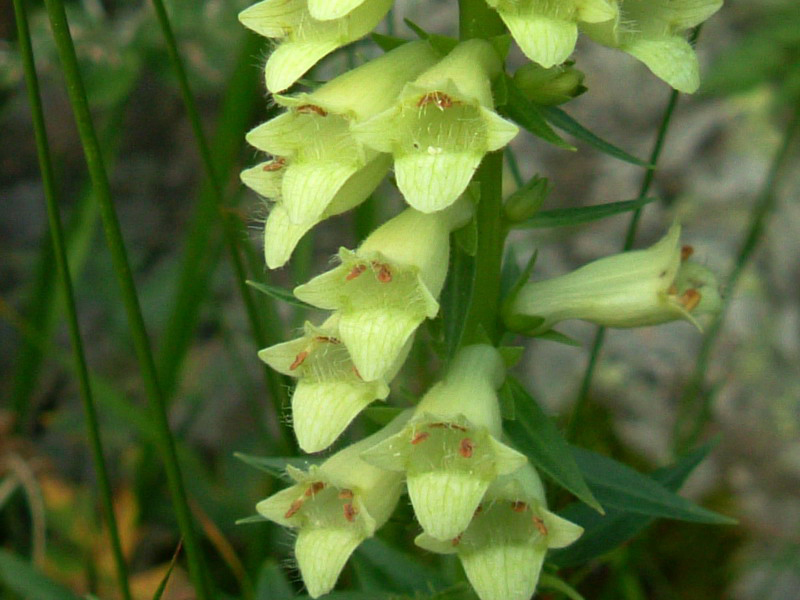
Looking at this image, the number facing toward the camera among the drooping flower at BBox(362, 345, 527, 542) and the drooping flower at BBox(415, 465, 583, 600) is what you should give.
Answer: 2

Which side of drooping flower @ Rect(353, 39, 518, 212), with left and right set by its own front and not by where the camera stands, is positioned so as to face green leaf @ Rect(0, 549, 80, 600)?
right

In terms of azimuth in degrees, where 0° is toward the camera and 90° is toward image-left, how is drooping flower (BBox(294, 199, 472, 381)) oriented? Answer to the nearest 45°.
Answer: approximately 45°

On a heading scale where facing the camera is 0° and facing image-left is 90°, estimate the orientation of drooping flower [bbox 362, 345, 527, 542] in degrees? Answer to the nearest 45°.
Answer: approximately 0°
